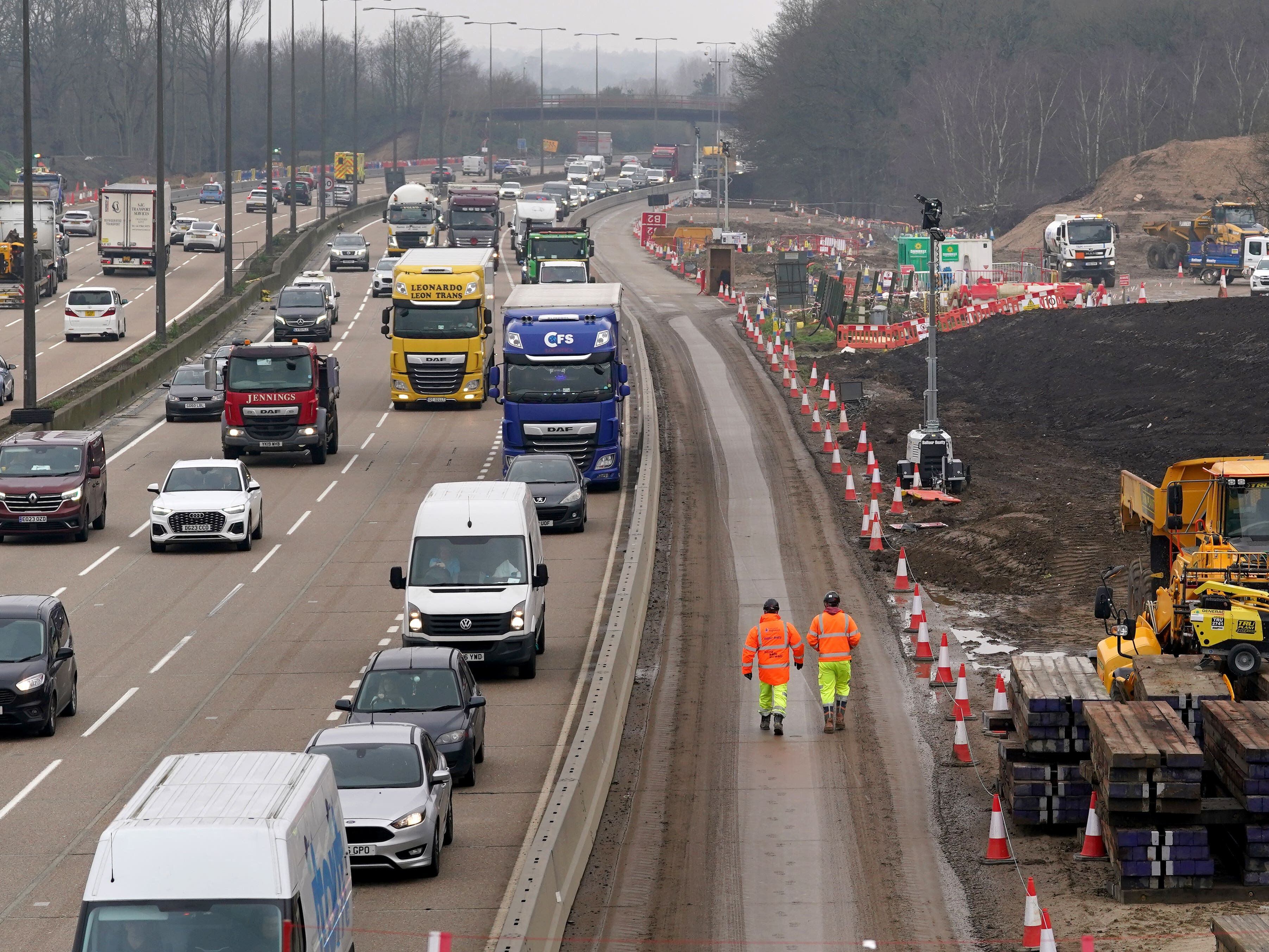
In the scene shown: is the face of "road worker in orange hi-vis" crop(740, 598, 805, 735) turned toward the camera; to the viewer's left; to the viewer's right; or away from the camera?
away from the camera

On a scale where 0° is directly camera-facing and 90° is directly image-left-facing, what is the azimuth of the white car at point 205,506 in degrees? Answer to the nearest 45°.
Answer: approximately 0°

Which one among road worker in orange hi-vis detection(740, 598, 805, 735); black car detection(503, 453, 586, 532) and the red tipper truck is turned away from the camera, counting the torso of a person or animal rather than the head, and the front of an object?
the road worker in orange hi-vis

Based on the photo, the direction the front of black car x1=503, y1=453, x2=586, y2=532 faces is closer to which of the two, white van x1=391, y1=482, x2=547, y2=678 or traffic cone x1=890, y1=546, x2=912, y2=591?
the white van

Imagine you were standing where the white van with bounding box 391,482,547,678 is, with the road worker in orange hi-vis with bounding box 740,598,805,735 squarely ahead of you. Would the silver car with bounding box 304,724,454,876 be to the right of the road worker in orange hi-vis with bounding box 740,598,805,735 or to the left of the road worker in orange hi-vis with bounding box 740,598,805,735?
right

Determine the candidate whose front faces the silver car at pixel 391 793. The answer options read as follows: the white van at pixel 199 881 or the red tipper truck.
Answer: the red tipper truck

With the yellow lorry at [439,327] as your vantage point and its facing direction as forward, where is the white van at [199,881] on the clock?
The white van is roughly at 12 o'clock from the yellow lorry.

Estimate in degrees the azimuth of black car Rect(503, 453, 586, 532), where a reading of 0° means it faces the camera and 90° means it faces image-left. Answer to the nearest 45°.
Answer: approximately 0°

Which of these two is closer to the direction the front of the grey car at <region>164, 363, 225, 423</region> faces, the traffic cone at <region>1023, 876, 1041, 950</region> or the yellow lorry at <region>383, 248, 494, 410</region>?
the traffic cone

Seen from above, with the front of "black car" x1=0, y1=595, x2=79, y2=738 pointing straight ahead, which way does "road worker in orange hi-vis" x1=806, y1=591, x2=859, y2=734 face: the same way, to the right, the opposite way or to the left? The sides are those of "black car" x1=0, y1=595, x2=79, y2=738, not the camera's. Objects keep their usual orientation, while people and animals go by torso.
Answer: the opposite way

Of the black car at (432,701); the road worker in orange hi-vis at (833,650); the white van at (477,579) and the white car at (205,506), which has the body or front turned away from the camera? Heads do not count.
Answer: the road worker in orange hi-vis

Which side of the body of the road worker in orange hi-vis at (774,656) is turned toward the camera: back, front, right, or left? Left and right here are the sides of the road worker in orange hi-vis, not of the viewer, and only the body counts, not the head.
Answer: back

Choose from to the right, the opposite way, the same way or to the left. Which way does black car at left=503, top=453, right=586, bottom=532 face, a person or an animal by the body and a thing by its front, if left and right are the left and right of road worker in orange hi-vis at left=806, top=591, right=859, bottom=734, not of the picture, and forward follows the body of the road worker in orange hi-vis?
the opposite way

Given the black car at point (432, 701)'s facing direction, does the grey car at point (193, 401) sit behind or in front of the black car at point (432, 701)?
behind
